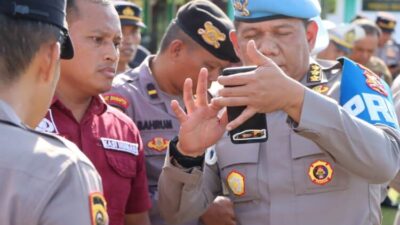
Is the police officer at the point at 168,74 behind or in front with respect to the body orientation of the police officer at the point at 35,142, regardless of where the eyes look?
in front

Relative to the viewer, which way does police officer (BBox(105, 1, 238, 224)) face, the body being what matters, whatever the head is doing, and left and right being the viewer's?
facing the viewer and to the right of the viewer

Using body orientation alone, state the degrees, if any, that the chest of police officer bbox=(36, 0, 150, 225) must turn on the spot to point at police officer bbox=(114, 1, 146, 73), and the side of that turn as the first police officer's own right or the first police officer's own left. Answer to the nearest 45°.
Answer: approximately 135° to the first police officer's own left

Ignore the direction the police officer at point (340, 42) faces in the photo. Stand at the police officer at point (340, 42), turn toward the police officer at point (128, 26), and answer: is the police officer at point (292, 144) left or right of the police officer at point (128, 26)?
left

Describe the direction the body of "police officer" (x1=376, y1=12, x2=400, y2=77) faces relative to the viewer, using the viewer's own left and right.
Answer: facing the viewer and to the left of the viewer

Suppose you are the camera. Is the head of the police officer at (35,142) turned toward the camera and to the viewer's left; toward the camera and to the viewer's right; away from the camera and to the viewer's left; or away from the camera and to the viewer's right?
away from the camera and to the viewer's right

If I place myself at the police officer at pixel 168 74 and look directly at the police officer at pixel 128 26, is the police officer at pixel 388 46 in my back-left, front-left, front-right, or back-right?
front-right

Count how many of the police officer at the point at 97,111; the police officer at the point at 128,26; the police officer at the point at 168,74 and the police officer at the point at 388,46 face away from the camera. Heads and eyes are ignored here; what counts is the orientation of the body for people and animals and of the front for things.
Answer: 0

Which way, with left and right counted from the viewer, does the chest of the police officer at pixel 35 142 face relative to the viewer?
facing away from the viewer and to the right of the viewer

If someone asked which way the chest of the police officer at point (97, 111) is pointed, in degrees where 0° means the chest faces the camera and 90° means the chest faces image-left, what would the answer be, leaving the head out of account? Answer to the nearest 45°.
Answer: approximately 315°
